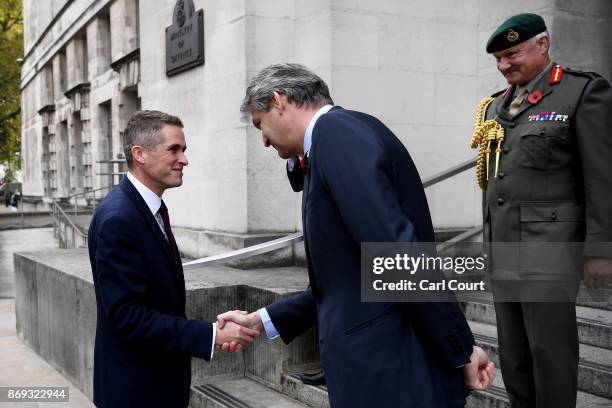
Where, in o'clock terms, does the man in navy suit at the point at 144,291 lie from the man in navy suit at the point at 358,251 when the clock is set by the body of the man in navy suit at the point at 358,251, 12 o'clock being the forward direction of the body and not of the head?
the man in navy suit at the point at 144,291 is roughly at 1 o'clock from the man in navy suit at the point at 358,251.

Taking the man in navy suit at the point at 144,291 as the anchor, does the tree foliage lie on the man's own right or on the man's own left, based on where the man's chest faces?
on the man's own left

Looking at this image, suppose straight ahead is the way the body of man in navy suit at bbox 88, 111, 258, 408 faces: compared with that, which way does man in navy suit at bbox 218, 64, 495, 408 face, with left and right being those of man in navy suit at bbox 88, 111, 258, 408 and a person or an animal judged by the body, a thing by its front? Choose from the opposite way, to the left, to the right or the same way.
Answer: the opposite way

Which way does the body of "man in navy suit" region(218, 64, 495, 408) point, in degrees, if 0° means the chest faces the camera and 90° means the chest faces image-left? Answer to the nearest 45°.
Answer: approximately 90°

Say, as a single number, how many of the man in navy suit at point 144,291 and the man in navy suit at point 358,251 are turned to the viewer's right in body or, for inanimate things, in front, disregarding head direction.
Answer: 1

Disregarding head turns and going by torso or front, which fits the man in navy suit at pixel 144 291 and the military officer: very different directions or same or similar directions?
very different directions

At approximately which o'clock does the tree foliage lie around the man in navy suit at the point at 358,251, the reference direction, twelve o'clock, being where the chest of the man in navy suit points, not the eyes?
The tree foliage is roughly at 2 o'clock from the man in navy suit.

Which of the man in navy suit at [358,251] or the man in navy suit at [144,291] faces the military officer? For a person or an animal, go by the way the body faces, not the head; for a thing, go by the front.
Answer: the man in navy suit at [144,291]

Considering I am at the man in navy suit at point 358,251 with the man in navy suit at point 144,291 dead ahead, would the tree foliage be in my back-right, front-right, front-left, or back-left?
front-right

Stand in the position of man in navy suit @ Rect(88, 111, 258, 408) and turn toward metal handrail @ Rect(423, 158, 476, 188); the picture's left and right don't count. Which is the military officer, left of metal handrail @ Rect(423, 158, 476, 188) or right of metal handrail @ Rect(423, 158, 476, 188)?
right

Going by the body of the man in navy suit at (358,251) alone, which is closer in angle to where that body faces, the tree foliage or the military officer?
the tree foliage

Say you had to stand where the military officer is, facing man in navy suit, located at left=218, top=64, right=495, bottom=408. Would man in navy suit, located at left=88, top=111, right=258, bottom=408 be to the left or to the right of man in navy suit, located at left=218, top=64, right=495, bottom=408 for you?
right

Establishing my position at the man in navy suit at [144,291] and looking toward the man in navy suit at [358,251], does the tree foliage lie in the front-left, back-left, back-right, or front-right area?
back-left

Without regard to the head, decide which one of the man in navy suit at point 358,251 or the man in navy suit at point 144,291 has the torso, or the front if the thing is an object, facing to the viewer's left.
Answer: the man in navy suit at point 358,251

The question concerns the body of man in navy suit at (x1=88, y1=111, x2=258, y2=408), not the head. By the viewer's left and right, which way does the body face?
facing to the right of the viewer

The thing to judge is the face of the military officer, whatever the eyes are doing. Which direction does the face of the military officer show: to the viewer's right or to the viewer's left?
to the viewer's left
